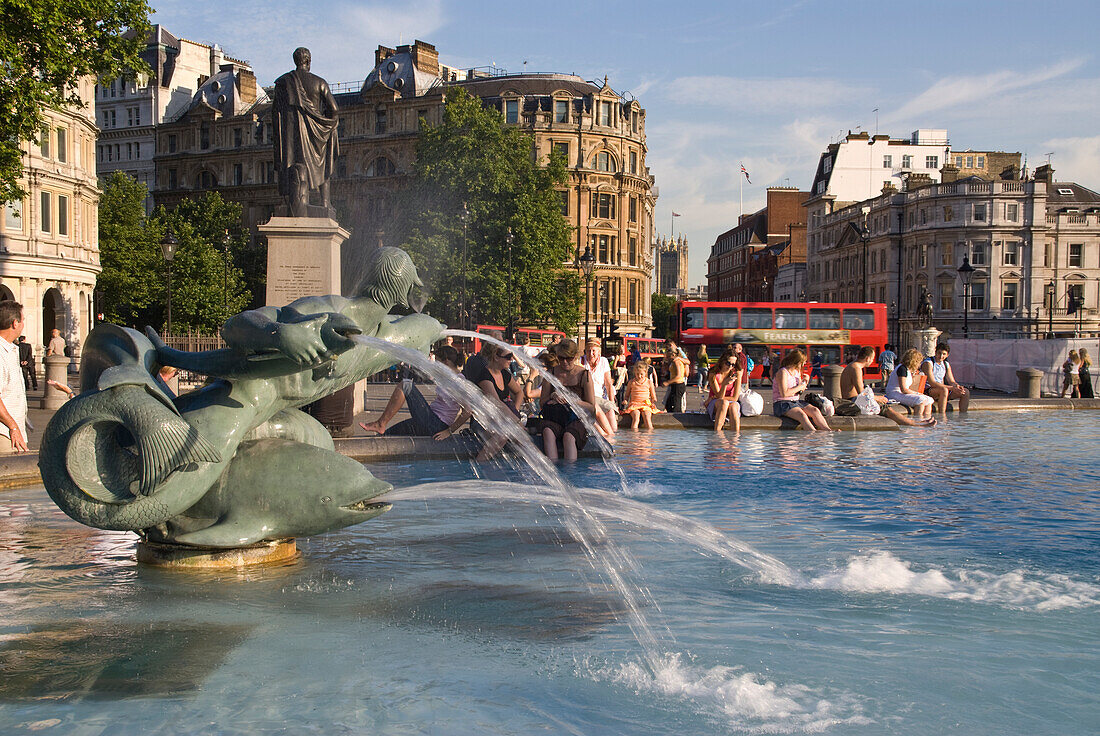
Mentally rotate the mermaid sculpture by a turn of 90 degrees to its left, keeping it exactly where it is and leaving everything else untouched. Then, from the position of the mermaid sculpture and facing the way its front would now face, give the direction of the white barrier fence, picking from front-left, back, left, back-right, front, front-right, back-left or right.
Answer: front-right

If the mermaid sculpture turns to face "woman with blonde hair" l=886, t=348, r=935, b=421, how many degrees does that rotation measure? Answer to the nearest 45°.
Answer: approximately 45° to its left

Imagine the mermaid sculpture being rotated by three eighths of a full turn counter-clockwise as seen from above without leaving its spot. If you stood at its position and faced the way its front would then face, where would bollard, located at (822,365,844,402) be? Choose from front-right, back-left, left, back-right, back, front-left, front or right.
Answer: right

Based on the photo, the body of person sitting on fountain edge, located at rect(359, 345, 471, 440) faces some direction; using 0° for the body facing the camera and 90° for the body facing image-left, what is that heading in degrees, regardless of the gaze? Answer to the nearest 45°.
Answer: approximately 90°

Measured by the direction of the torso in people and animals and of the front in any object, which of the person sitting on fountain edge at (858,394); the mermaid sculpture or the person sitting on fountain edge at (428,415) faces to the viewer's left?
the person sitting on fountain edge at (428,415)

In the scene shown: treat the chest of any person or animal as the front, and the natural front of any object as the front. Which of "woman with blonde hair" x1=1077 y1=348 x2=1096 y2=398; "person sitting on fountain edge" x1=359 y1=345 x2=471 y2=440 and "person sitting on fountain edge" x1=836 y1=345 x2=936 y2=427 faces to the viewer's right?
"person sitting on fountain edge" x1=836 y1=345 x2=936 y2=427

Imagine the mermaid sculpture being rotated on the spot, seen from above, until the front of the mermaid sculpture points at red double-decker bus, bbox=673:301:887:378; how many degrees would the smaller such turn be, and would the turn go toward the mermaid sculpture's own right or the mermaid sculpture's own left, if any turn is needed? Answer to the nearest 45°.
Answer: approximately 45° to the mermaid sculpture's own left

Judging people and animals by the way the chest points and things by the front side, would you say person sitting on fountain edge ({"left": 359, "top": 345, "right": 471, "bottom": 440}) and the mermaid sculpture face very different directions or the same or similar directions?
very different directions

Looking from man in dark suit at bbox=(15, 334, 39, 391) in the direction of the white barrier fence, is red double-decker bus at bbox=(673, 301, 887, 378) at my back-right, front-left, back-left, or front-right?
front-left

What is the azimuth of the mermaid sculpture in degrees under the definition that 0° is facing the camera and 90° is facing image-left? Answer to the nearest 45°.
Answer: approximately 270°

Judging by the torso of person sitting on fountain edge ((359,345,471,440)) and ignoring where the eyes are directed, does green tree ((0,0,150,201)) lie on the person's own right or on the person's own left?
on the person's own right
